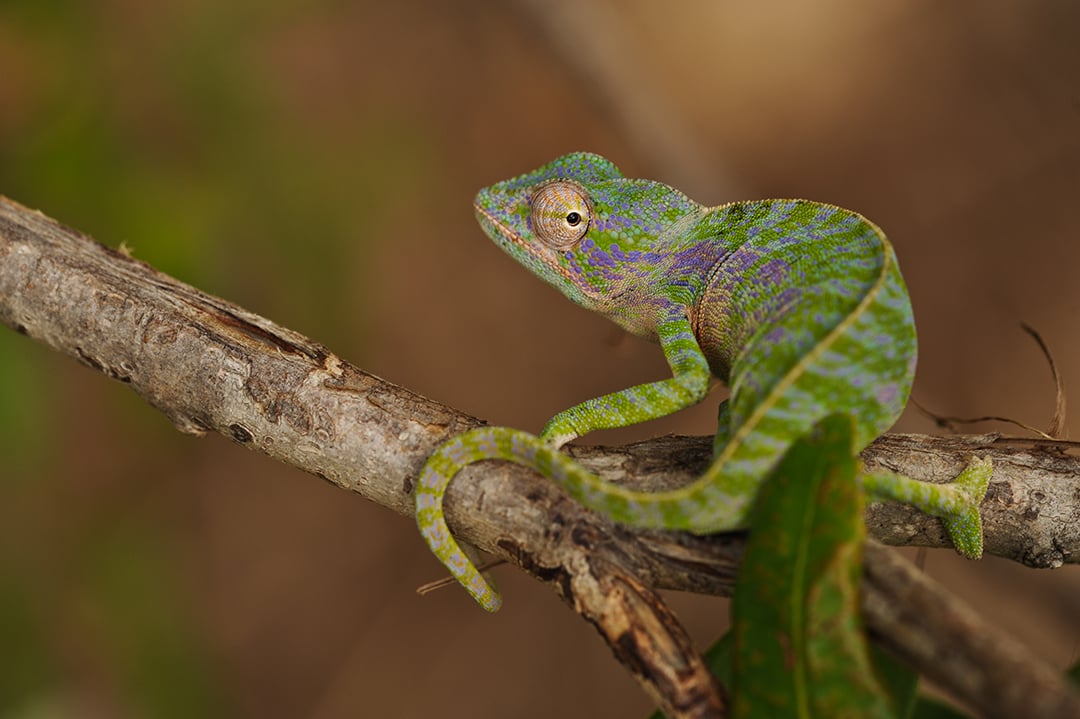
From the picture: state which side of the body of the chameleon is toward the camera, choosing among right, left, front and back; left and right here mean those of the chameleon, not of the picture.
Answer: left

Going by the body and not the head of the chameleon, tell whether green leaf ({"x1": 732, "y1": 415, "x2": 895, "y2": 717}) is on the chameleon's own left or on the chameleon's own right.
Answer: on the chameleon's own left

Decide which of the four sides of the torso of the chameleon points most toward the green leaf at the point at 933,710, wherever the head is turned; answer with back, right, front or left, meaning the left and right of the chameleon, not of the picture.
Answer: back
